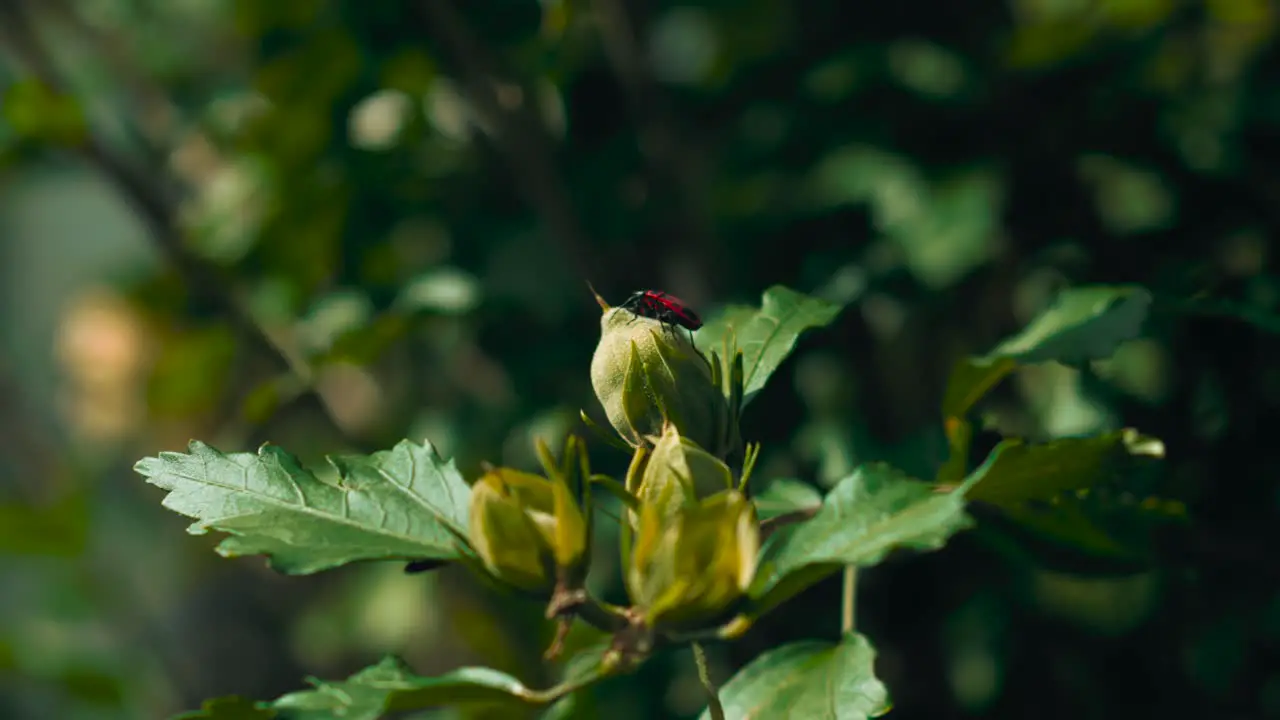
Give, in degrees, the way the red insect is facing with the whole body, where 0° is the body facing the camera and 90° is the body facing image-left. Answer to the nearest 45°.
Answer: approximately 90°
